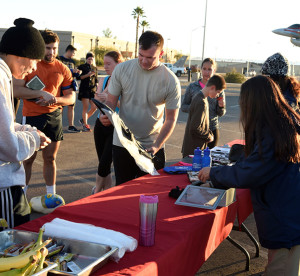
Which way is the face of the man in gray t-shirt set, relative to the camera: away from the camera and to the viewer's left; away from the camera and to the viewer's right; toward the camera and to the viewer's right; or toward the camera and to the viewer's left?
toward the camera and to the viewer's left

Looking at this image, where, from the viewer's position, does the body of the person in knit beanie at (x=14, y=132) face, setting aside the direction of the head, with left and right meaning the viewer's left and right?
facing to the right of the viewer

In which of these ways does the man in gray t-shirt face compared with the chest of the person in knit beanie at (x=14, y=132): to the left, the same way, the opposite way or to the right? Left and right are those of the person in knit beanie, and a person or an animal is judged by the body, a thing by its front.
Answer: to the right

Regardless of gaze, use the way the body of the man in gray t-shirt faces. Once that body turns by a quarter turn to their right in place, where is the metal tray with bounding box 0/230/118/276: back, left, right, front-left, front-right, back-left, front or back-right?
left

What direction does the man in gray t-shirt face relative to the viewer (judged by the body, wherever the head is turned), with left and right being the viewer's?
facing the viewer

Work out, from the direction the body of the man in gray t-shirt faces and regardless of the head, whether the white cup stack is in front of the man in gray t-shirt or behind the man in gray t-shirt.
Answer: in front

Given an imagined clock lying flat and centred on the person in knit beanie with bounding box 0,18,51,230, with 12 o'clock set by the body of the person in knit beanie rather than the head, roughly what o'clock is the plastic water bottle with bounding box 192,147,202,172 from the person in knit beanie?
The plastic water bottle is roughly at 11 o'clock from the person in knit beanie.

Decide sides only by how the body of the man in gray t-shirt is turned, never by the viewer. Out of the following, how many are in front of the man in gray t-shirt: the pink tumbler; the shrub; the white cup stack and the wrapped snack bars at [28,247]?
3

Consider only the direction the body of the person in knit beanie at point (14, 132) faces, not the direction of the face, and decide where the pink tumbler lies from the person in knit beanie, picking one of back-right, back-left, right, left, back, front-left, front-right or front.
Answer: front-right

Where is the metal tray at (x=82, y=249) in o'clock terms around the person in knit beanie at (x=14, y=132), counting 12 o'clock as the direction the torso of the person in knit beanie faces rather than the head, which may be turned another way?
The metal tray is roughly at 2 o'clock from the person in knit beanie.

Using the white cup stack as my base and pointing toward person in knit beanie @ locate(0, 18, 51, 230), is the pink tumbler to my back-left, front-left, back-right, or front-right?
back-right

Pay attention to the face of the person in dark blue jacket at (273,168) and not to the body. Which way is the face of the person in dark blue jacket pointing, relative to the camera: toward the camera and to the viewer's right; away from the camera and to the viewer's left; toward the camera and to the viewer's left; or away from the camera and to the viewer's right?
away from the camera and to the viewer's left

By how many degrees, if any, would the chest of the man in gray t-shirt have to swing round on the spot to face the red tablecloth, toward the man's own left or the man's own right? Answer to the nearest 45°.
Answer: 0° — they already face it

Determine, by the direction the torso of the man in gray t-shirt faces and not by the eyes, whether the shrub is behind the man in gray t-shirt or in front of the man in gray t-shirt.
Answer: behind

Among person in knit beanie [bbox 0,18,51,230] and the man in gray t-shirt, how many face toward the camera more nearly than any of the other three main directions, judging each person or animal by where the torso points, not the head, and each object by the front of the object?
1

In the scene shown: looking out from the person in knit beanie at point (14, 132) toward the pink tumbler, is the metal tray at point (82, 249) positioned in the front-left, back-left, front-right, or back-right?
front-right

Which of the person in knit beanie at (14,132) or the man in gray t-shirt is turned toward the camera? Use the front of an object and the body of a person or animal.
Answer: the man in gray t-shirt
